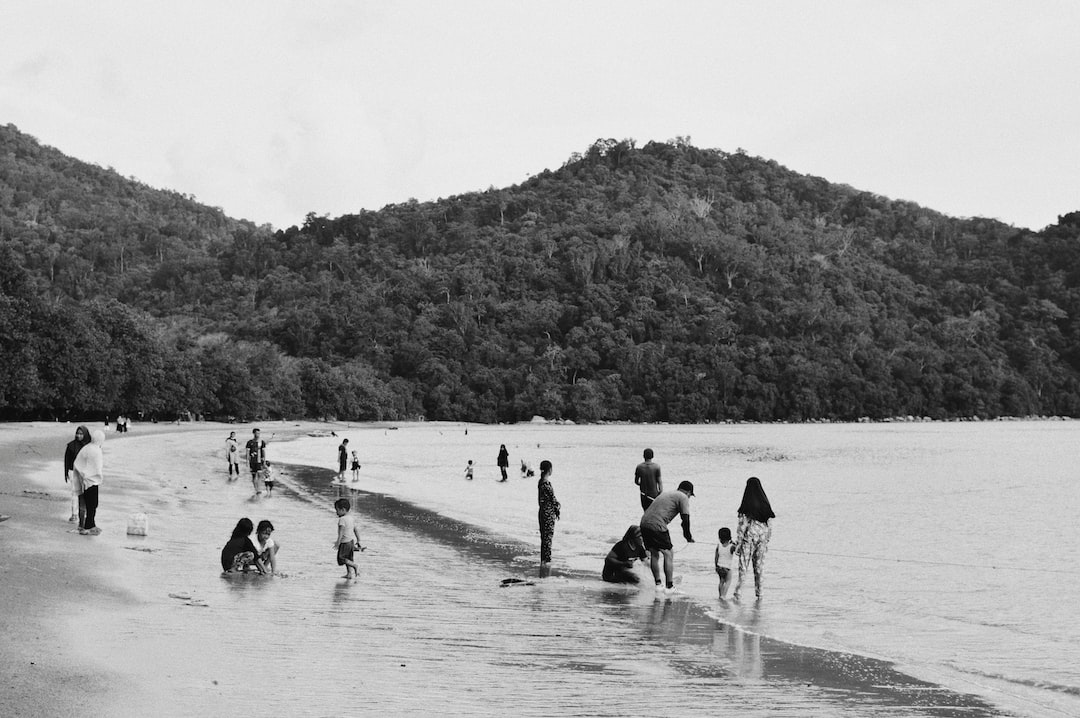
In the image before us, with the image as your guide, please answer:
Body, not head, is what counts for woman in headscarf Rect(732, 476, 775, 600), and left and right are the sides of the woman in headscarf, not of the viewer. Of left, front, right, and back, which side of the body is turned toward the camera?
back

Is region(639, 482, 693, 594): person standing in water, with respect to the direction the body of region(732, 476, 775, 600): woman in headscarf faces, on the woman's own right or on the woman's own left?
on the woman's own left

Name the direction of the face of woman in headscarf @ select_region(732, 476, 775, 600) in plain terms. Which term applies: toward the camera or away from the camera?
away from the camera

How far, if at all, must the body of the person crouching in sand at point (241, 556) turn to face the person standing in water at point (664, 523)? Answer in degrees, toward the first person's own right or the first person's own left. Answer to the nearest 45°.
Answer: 0° — they already face them

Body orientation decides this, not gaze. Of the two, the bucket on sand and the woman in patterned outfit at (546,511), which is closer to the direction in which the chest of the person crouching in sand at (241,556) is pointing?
the woman in patterned outfit

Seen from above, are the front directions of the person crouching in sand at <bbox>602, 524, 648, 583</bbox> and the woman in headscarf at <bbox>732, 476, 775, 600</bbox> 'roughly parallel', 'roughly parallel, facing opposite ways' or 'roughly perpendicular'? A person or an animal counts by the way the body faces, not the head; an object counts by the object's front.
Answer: roughly perpendicular

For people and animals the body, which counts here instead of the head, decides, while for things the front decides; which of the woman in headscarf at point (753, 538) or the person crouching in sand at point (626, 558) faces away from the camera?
the woman in headscarf

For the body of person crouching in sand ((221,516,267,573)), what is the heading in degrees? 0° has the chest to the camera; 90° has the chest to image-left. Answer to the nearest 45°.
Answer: approximately 270°
